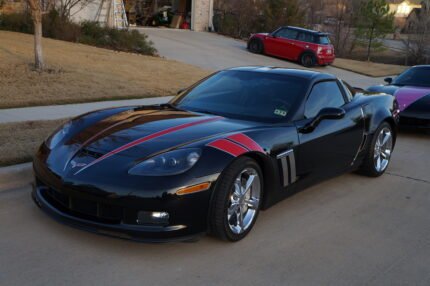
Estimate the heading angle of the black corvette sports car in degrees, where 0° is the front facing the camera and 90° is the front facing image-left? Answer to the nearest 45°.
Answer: approximately 45°

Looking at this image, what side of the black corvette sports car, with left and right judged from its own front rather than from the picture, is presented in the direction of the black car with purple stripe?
back

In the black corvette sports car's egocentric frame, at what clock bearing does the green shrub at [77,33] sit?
The green shrub is roughly at 4 o'clock from the black corvette sports car.

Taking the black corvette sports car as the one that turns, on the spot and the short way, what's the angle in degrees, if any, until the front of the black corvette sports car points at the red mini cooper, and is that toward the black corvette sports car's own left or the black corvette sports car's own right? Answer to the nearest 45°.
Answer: approximately 135° to the black corvette sports car's own right

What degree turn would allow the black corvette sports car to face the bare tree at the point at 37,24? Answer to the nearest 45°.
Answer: approximately 90° to its right

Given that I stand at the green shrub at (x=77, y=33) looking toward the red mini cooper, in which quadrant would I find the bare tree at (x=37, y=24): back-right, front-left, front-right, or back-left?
back-right

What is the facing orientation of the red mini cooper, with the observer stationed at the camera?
facing away from the viewer and to the left of the viewer

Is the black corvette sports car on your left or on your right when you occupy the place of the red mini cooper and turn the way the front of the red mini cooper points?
on your left
